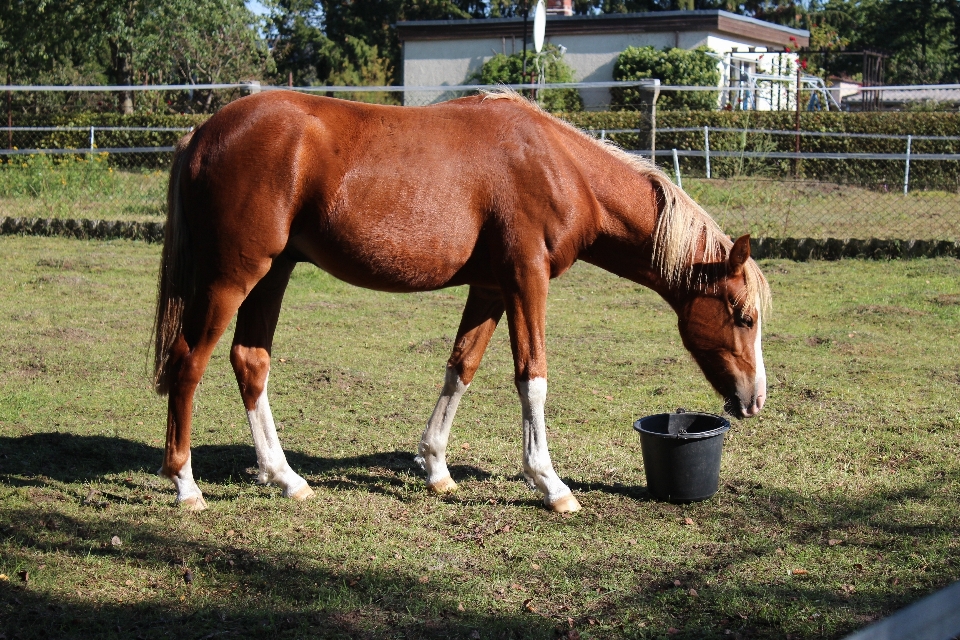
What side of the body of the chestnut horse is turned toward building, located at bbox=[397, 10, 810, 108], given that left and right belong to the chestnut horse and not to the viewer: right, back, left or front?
left

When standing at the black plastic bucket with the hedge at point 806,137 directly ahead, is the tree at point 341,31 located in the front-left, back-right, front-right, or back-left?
front-left

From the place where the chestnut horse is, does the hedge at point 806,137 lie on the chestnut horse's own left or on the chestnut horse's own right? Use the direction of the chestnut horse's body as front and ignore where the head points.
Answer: on the chestnut horse's own left

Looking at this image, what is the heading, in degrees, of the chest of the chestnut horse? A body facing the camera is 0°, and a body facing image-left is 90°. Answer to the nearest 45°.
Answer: approximately 270°

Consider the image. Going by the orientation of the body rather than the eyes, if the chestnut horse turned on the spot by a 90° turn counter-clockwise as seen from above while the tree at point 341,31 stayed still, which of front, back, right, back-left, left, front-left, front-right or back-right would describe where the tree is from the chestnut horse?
front

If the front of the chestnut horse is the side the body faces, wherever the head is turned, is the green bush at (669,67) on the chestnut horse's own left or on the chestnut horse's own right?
on the chestnut horse's own left

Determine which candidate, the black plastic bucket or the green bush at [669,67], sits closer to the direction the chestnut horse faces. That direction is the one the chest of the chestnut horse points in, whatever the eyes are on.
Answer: the black plastic bucket

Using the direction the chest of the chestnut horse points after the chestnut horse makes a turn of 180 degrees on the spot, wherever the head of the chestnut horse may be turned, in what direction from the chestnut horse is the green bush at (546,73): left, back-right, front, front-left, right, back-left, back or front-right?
right
